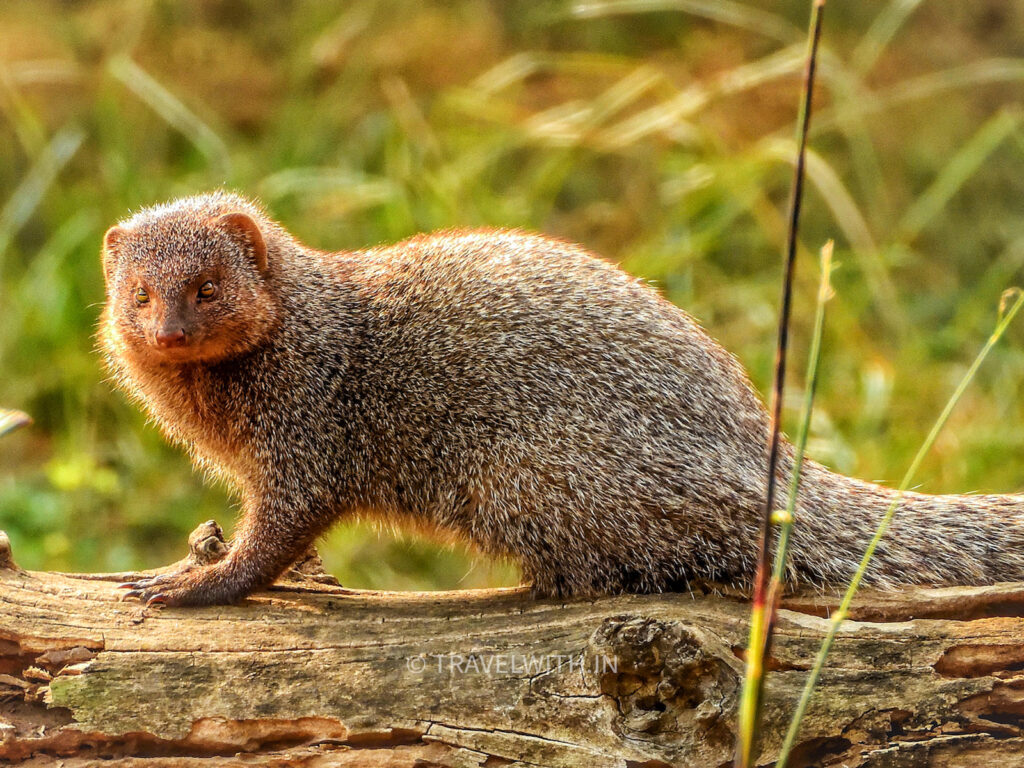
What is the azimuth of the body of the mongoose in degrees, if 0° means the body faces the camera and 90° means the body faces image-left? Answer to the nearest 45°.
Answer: approximately 90°

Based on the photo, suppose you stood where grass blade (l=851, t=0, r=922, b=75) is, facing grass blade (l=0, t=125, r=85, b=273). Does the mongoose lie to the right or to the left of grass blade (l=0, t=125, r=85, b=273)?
left
